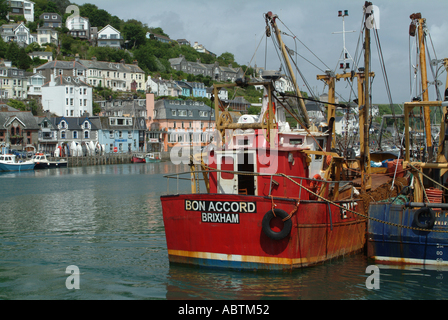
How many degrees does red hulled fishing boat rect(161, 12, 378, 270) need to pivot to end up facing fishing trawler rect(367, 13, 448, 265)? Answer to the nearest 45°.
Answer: approximately 45° to its right

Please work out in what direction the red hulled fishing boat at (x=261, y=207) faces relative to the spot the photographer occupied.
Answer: facing away from the viewer and to the right of the viewer
